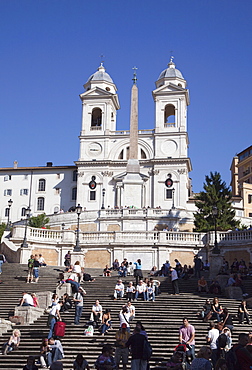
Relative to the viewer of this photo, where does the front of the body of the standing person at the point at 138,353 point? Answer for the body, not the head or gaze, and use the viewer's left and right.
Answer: facing away from the viewer

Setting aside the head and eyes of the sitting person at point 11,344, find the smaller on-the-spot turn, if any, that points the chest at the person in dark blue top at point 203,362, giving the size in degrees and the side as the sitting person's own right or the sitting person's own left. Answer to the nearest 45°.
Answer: approximately 90° to the sitting person's own left

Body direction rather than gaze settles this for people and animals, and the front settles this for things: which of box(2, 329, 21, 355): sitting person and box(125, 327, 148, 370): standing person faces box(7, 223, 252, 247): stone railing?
the standing person

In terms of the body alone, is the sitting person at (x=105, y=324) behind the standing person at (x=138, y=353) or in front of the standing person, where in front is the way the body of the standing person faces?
in front

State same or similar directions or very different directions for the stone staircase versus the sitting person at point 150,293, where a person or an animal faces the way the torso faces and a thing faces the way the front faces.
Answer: same or similar directions

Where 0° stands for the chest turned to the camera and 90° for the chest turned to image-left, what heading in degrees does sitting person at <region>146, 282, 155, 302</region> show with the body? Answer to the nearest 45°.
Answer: approximately 0°

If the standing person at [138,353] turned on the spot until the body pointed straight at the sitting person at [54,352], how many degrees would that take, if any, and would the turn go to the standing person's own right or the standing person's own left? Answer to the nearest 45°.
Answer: approximately 45° to the standing person's own left

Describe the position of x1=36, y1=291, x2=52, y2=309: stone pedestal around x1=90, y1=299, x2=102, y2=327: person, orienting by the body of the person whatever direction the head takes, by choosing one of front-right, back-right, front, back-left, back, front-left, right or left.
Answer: back-right

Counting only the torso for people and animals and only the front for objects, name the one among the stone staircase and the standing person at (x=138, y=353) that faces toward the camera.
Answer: the stone staircase

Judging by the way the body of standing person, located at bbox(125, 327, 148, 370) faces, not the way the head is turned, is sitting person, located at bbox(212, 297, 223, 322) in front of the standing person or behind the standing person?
in front

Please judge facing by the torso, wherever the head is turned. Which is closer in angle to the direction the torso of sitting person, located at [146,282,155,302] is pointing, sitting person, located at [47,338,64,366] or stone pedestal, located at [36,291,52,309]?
the sitting person

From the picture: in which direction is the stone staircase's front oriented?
toward the camera

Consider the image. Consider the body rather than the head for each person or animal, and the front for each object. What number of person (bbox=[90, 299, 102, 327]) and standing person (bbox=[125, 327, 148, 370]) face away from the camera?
1

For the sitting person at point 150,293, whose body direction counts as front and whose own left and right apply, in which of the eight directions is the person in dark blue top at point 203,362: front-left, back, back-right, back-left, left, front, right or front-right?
front

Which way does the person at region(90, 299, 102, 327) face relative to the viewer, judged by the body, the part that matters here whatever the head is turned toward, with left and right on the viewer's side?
facing the viewer

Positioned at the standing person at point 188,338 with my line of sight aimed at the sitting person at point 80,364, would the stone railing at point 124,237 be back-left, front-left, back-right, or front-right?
back-right
